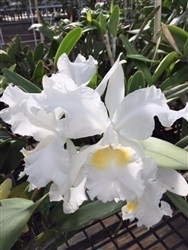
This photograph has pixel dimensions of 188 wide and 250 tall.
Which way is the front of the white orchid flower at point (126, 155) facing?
toward the camera
